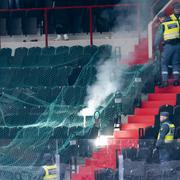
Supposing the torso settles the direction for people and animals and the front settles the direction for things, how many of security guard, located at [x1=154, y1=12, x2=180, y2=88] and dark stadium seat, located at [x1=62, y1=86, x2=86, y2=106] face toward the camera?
1

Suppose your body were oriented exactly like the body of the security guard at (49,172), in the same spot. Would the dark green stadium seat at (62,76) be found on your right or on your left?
on your right

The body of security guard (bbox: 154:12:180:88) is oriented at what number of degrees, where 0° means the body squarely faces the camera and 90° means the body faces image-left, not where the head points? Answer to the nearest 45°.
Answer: approximately 135°

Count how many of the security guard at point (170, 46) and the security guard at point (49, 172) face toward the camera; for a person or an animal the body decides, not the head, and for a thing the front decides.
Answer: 0
